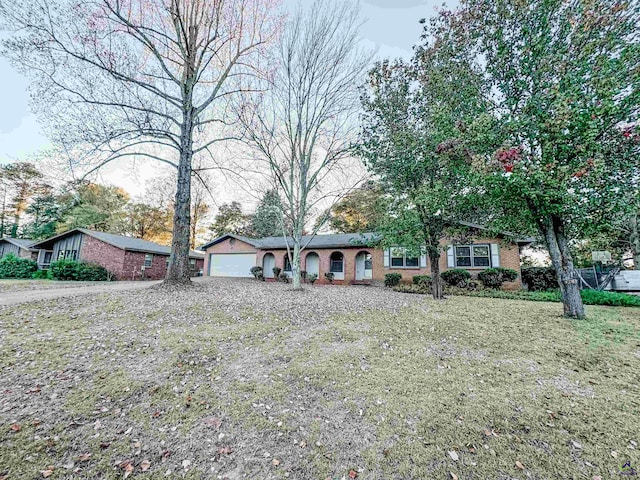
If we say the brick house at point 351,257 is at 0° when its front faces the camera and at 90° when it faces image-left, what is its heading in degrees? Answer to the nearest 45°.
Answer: approximately 0°

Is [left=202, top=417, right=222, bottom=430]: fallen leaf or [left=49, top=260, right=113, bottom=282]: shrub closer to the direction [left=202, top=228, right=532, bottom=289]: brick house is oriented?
the fallen leaf

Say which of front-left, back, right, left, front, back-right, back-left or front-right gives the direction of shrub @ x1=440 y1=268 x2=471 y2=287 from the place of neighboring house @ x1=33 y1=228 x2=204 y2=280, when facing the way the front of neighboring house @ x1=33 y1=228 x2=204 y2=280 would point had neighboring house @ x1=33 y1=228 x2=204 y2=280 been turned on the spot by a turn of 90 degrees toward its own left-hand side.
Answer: front

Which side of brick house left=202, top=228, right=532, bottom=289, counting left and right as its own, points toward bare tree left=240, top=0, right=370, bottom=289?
front

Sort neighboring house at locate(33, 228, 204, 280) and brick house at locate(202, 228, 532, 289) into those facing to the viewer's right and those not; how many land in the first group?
0

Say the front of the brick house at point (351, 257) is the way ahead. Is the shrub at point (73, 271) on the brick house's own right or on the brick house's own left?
on the brick house's own right

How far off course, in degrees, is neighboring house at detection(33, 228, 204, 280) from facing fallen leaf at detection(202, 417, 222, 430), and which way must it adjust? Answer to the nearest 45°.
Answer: approximately 45° to its left

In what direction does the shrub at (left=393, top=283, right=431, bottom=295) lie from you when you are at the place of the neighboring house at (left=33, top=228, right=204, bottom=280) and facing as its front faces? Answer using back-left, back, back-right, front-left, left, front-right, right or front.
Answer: left

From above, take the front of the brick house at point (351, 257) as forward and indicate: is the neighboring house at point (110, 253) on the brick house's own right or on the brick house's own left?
on the brick house's own right

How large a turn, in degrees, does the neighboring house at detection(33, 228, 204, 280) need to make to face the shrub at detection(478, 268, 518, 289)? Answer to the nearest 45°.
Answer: approximately 90° to its left

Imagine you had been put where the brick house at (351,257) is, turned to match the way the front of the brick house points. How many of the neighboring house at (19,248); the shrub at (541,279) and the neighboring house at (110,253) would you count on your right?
2

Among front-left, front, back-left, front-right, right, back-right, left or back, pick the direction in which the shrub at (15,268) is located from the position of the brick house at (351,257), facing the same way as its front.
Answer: right

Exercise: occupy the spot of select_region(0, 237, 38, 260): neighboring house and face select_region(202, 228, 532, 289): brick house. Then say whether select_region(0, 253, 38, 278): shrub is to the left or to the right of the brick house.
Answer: right

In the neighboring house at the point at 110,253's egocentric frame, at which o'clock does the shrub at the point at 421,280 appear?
The shrub is roughly at 9 o'clock from the neighboring house.

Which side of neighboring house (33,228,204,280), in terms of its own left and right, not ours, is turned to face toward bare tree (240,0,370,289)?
left
